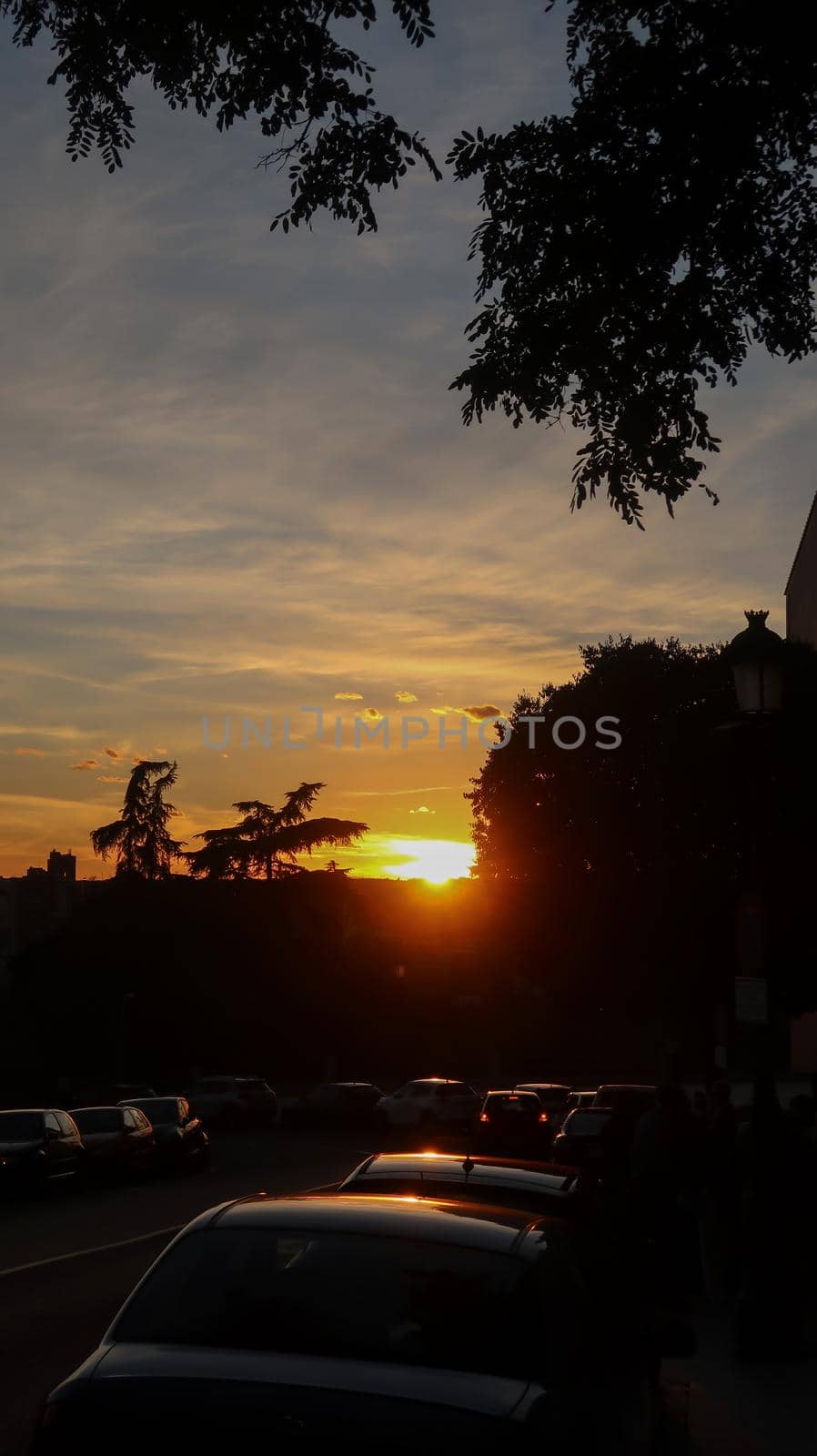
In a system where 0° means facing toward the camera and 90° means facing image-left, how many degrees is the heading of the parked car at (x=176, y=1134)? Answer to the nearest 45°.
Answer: approximately 315°

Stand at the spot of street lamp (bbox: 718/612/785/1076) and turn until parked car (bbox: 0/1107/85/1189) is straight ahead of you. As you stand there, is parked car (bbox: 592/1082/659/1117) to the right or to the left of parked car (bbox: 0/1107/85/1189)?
right

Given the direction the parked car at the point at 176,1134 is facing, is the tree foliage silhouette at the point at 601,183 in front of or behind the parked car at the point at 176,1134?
in front

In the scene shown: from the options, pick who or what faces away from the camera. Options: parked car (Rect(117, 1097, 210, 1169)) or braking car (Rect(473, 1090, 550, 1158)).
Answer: braking car (Rect(473, 1090, 550, 1158))

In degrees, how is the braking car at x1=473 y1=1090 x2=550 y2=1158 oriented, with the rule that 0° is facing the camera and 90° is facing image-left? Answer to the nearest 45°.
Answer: approximately 180°

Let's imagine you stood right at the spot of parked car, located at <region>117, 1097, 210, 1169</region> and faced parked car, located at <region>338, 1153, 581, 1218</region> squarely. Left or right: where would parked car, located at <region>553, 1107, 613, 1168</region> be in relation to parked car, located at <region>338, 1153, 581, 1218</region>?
left

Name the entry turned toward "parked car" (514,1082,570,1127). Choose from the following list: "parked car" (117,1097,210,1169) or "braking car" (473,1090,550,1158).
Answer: "braking car" (473,1090,550,1158)

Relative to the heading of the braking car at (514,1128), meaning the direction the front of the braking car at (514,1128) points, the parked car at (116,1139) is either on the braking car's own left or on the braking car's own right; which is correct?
on the braking car's own left
